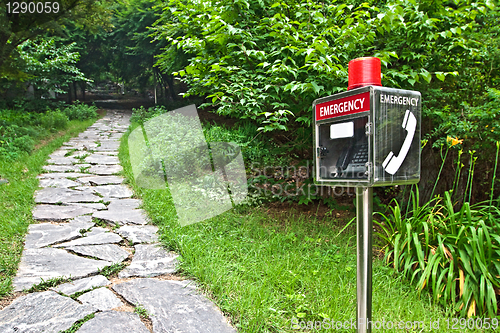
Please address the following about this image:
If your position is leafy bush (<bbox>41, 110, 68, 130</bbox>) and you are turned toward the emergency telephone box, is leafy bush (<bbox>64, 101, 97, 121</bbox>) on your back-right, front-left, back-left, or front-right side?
back-left

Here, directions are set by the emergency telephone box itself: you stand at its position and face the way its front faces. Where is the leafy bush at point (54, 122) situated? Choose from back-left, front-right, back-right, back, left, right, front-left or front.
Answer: right

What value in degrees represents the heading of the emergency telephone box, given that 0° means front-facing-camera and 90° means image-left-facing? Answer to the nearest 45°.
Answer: approximately 45°

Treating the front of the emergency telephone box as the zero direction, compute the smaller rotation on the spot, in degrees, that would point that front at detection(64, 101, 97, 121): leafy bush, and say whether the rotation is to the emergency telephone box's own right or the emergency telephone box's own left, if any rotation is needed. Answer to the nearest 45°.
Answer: approximately 90° to the emergency telephone box's own right

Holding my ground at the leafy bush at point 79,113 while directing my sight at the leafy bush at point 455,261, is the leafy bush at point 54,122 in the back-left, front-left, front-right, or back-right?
front-right
